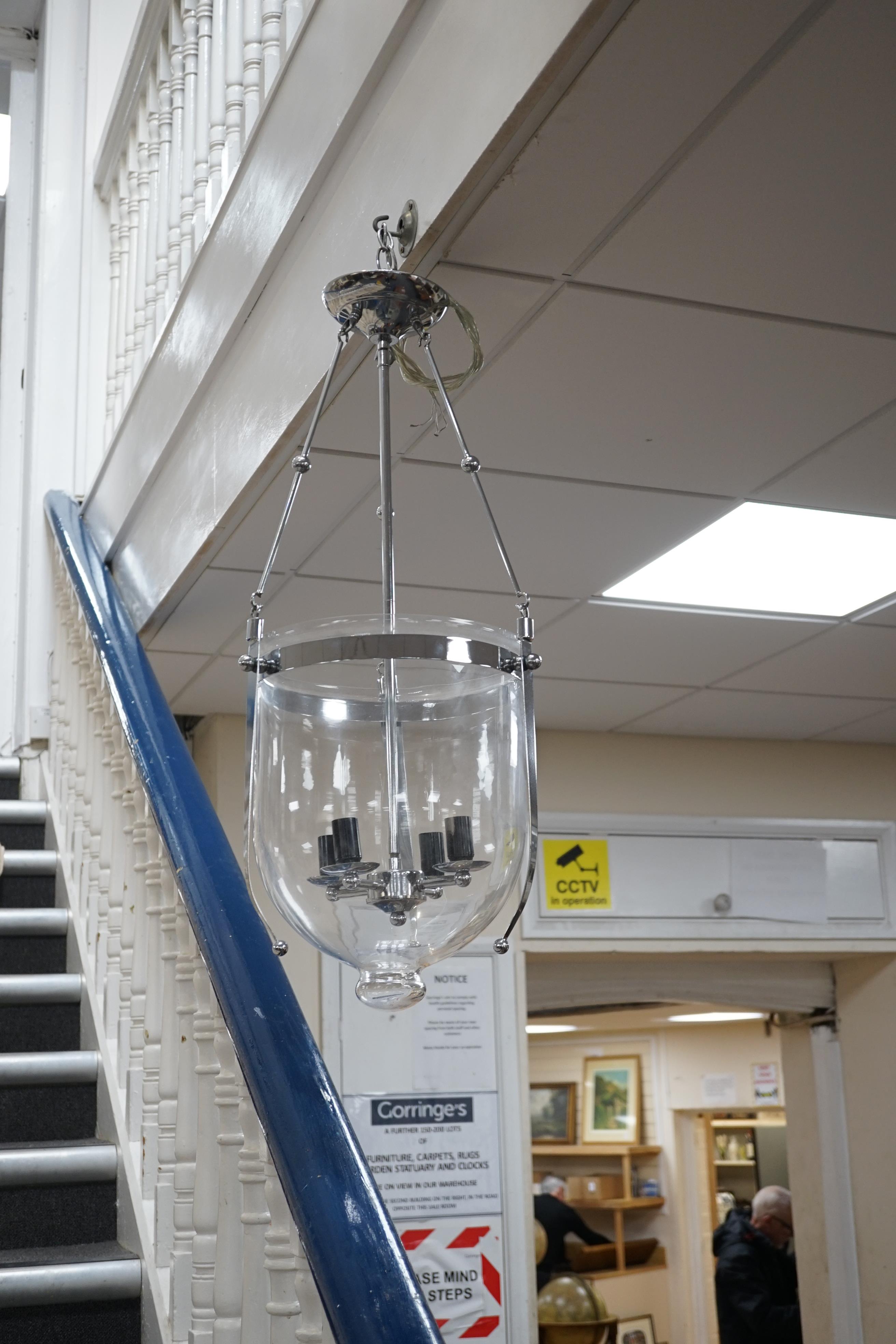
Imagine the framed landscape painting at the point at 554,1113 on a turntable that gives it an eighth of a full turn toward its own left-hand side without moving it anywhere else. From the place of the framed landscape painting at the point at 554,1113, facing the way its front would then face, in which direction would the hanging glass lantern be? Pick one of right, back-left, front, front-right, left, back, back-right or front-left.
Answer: front-right

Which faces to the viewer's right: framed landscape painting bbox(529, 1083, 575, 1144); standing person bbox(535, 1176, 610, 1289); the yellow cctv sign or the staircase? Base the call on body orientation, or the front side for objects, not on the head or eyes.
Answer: the standing person

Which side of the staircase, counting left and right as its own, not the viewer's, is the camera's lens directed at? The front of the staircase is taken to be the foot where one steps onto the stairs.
front

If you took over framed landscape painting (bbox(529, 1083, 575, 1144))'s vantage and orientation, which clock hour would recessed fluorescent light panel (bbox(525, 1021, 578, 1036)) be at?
The recessed fluorescent light panel is roughly at 12 o'clock from the framed landscape painting.

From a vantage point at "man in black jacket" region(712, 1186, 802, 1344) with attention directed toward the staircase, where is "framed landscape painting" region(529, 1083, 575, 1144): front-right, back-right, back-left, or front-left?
back-right

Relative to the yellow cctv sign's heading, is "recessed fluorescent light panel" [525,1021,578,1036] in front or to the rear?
to the rear

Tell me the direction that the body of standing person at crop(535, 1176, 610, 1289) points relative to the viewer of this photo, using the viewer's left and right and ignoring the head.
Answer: facing to the right of the viewer

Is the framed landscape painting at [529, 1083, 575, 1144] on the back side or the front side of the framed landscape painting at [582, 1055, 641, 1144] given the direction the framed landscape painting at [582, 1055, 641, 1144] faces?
on the back side

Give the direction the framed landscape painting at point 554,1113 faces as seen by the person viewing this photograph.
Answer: facing the viewer
